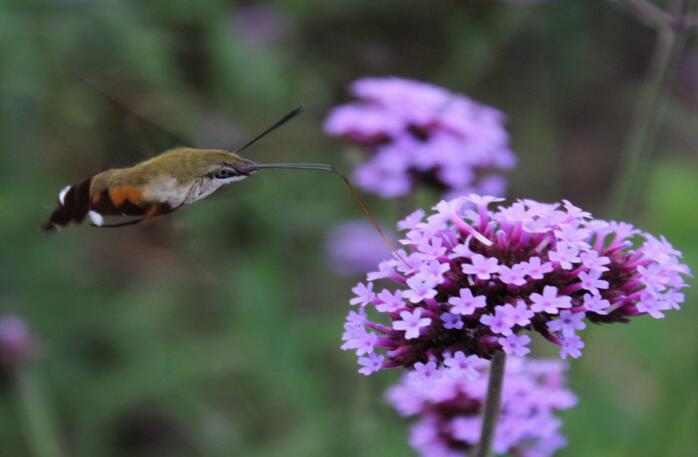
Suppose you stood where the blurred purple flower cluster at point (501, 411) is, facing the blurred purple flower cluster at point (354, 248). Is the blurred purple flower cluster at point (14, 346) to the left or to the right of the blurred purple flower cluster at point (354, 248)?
left

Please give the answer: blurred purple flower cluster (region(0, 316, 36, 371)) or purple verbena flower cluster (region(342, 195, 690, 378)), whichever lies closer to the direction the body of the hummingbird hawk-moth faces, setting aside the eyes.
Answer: the purple verbena flower cluster

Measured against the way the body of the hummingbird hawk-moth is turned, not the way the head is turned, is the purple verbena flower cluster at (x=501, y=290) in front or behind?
in front

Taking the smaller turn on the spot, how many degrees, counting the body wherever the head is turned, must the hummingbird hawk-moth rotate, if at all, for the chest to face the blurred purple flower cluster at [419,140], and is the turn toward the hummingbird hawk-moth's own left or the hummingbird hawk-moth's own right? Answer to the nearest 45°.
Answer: approximately 45° to the hummingbird hawk-moth's own left

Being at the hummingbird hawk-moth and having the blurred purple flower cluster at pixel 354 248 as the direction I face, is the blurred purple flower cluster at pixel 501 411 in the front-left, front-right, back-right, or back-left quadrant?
front-right

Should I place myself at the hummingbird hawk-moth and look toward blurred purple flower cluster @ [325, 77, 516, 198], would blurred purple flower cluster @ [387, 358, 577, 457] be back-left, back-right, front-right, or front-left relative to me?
front-right

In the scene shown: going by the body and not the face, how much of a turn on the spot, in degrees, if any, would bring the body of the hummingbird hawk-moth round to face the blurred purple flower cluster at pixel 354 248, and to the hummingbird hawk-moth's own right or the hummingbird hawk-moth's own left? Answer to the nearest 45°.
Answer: approximately 90° to the hummingbird hawk-moth's own left

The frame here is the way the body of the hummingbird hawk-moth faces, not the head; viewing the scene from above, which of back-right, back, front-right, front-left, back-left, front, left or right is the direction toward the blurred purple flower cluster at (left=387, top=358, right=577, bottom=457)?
front

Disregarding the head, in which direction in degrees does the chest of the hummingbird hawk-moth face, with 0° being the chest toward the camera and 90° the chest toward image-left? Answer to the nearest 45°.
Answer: approximately 270°
